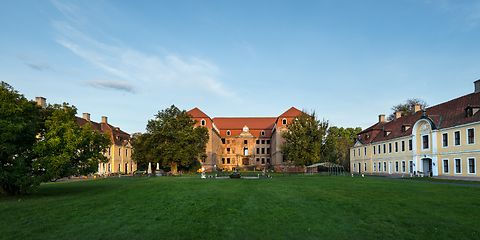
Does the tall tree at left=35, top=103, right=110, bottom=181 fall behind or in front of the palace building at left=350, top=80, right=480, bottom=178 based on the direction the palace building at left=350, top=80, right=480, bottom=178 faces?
in front

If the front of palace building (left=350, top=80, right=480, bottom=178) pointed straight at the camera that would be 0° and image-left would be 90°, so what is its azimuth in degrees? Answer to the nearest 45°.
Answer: approximately 45°

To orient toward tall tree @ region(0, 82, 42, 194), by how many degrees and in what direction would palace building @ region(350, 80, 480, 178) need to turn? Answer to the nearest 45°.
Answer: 0° — it already faces it
